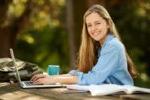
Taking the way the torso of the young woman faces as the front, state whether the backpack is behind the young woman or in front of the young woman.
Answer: in front
